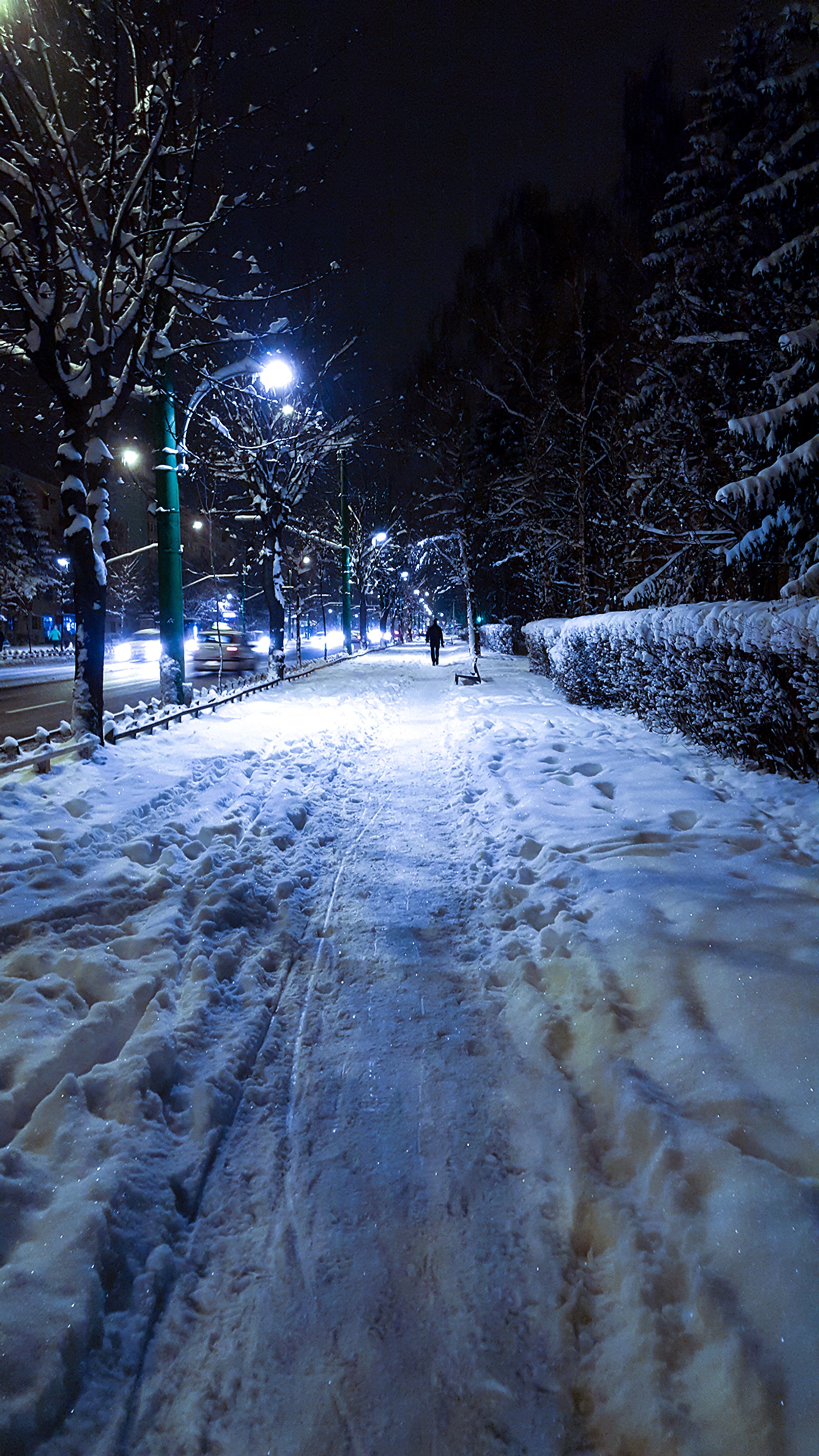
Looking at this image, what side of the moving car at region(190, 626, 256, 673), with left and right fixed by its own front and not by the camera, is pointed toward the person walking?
right

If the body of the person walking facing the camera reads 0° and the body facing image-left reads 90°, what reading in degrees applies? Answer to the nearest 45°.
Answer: approximately 180°

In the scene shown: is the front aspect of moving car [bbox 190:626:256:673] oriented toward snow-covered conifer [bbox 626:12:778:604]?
no

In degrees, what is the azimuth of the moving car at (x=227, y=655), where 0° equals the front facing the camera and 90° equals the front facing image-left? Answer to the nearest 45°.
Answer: approximately 180°

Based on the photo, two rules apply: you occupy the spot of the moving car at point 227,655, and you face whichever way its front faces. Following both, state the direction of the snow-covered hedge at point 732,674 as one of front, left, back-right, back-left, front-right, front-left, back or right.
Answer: back

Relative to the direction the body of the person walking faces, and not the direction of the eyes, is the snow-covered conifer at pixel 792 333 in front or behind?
behind

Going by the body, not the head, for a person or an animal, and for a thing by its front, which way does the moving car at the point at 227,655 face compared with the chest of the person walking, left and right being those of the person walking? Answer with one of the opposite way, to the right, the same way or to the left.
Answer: the same way

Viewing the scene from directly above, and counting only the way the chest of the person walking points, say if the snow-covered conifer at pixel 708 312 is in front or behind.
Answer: behind

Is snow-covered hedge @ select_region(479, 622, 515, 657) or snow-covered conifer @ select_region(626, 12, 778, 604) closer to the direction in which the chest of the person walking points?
the snow-covered hedge

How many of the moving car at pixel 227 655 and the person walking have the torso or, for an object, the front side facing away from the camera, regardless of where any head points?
2

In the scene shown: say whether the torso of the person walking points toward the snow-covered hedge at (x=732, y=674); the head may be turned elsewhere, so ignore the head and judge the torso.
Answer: no

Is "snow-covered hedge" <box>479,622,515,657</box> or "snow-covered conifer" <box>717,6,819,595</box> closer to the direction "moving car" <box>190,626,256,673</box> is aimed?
the snow-covered hedge

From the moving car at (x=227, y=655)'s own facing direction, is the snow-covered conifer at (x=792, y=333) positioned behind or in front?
behind
